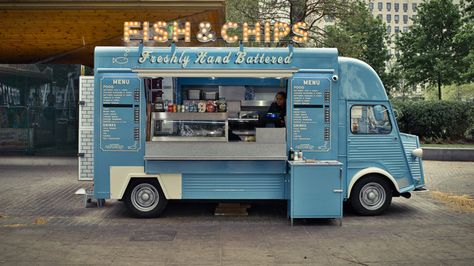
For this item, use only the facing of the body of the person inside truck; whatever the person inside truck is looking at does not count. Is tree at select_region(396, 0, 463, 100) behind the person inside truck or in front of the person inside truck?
behind

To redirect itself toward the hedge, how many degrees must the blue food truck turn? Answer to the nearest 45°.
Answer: approximately 45° to its left

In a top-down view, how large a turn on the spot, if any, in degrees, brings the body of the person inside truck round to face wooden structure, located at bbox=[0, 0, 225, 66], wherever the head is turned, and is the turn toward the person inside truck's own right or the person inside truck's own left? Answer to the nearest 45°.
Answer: approximately 90° to the person inside truck's own right

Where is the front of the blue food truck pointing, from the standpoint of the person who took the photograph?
facing to the right of the viewer

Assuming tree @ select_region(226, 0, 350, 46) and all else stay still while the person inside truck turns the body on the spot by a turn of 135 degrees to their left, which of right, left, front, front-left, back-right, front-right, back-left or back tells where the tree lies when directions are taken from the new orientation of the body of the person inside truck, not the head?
left

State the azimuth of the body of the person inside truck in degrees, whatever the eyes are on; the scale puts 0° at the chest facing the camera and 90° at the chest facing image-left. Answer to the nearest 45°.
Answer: approximately 45°

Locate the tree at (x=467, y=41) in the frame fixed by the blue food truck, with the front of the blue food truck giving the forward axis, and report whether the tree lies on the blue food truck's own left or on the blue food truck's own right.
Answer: on the blue food truck's own left
